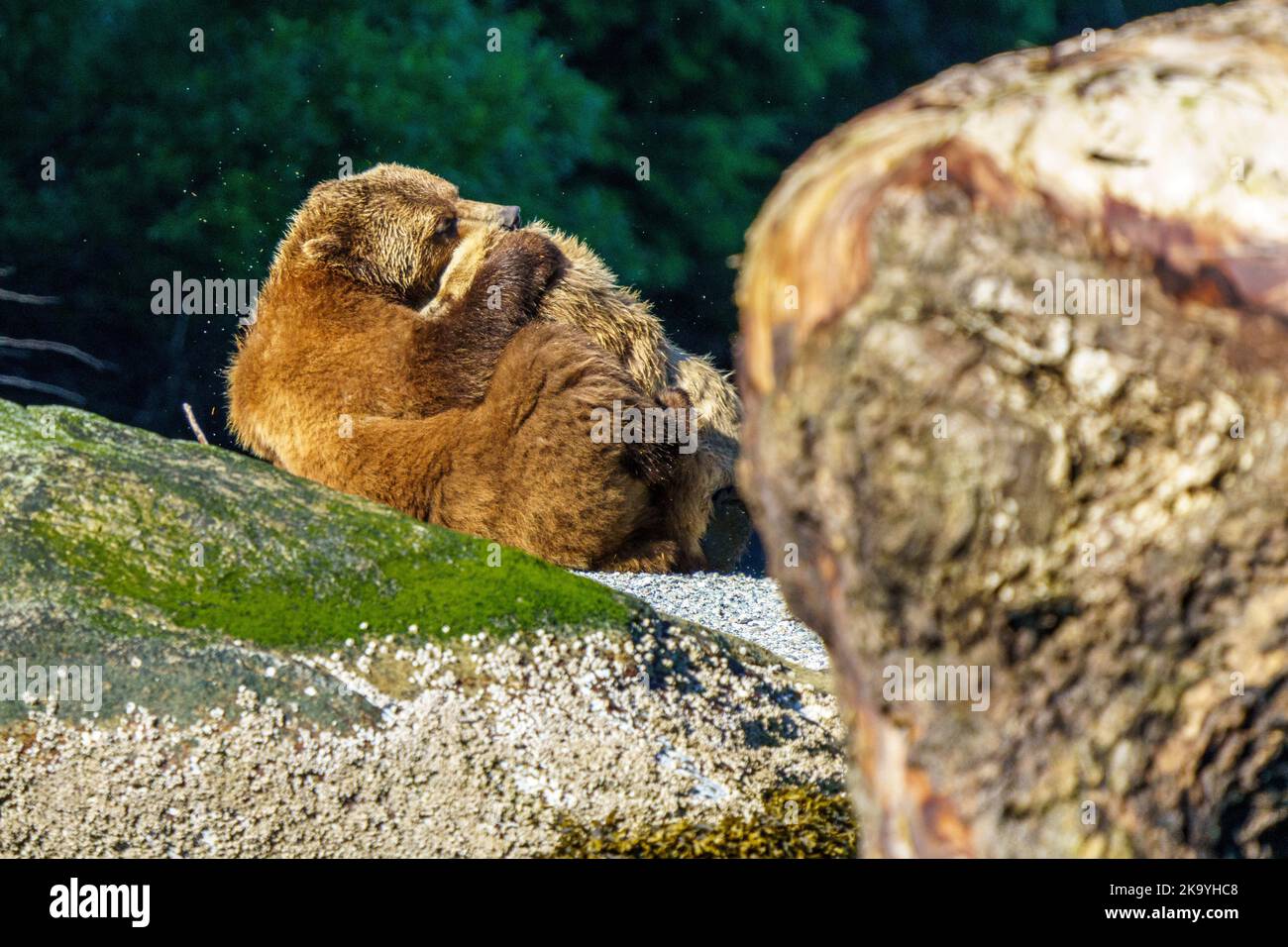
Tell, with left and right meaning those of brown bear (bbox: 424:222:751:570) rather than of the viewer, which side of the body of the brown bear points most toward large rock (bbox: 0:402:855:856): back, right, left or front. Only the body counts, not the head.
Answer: left

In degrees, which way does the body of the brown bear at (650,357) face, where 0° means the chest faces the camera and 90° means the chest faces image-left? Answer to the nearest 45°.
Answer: approximately 90°

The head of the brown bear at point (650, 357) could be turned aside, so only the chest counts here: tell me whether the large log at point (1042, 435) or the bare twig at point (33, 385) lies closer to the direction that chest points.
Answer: the bare twig
